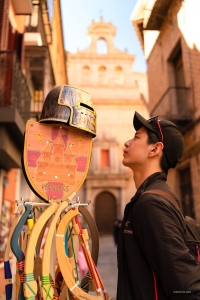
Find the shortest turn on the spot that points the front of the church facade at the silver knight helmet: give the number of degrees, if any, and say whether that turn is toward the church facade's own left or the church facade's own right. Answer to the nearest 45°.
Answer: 0° — it already faces it

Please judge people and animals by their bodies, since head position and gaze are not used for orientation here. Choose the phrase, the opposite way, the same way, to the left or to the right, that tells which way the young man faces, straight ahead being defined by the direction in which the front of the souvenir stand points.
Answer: to the right

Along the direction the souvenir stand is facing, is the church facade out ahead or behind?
behind

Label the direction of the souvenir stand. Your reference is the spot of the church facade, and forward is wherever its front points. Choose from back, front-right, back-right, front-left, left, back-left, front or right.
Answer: front

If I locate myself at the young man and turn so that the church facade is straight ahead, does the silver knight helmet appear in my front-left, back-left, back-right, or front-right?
front-left

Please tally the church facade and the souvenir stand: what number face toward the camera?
2

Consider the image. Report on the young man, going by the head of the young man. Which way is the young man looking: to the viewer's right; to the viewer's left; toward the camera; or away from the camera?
to the viewer's left

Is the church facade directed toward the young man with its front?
yes

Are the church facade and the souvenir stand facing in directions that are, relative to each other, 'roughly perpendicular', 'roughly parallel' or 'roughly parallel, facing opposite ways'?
roughly parallel

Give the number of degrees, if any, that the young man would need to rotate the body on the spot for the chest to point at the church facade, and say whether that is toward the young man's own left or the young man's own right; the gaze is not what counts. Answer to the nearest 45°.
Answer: approximately 90° to the young man's own right

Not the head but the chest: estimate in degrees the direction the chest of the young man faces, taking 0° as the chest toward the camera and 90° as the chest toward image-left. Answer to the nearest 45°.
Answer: approximately 90°

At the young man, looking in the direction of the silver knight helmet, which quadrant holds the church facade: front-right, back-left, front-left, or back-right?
front-right

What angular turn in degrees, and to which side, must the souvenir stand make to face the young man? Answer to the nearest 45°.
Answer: approximately 45° to its left

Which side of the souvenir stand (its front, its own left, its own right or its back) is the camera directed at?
front

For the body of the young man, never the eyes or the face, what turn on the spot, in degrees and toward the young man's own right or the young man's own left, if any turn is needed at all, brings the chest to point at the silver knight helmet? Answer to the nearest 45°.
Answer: approximately 45° to the young man's own right

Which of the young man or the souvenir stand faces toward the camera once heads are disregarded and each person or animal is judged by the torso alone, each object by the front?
the souvenir stand
